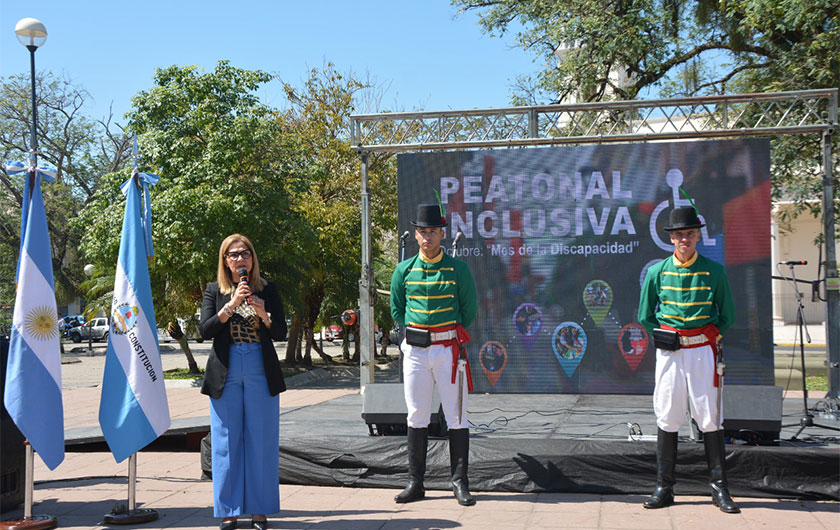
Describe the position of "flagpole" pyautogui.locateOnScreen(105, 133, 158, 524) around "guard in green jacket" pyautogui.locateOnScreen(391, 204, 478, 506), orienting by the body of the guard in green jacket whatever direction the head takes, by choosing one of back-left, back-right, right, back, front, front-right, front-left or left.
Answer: right

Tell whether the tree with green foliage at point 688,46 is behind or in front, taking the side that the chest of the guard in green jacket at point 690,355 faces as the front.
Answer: behind

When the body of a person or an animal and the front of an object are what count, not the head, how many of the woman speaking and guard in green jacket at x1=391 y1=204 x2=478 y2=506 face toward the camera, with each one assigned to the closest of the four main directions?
2

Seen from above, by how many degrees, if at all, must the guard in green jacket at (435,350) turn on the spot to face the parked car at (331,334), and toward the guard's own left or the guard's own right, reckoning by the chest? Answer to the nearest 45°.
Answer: approximately 180°

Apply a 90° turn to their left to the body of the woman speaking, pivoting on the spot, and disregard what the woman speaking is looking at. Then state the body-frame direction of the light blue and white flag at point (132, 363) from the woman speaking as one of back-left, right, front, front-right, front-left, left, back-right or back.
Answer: back-left

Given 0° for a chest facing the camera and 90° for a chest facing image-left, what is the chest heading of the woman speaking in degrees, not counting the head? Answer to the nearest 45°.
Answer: approximately 0°

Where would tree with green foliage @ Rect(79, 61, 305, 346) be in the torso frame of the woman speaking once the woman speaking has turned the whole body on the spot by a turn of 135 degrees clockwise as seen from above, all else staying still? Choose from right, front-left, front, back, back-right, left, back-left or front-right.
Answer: front-right

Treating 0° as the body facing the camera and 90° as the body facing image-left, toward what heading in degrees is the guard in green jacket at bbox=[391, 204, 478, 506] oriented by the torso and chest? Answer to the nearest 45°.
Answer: approximately 0°

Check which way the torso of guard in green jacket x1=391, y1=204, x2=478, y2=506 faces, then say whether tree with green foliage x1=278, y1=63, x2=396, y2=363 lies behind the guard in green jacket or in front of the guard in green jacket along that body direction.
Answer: behind

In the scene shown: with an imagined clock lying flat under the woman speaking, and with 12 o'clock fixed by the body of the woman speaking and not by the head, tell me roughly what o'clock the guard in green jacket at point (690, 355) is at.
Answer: The guard in green jacket is roughly at 9 o'clock from the woman speaking.

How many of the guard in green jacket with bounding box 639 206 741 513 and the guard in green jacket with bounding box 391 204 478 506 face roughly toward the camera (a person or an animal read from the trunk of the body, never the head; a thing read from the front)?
2
